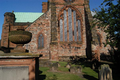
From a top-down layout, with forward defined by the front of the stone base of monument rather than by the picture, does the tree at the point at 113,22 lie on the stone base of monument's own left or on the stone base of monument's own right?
on the stone base of monument's own left

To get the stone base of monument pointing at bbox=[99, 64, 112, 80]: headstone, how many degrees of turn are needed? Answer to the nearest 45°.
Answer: approximately 90° to its left

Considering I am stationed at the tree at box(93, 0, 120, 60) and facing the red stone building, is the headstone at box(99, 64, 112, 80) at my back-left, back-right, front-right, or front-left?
back-left

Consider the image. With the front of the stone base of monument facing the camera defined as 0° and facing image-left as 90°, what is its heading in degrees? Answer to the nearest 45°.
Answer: approximately 0°

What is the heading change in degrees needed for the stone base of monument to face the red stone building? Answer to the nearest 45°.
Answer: approximately 135° to its left

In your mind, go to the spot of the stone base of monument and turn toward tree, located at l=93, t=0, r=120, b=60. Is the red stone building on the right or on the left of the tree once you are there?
left
